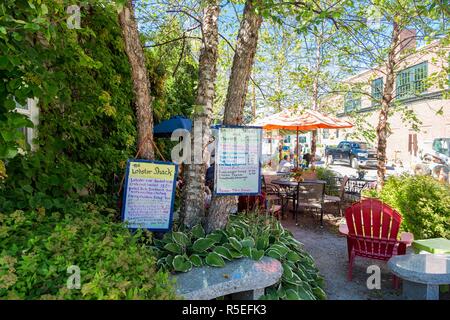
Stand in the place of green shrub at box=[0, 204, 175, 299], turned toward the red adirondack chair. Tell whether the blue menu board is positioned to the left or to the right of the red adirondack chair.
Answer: left

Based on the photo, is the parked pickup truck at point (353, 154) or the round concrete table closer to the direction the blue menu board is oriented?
the round concrete table

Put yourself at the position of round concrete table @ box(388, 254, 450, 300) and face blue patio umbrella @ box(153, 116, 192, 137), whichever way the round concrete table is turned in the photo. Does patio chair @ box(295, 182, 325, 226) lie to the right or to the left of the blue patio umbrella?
right

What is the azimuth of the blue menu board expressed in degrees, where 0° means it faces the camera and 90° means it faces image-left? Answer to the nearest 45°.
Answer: approximately 0°

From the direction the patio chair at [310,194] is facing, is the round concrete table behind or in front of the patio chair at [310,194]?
behind

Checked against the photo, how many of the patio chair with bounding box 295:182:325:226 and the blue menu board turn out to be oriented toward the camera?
1

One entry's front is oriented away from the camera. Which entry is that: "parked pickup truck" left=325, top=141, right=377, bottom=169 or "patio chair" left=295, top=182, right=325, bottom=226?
the patio chair

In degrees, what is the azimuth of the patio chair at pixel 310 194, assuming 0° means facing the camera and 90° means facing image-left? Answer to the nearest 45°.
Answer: approximately 180°

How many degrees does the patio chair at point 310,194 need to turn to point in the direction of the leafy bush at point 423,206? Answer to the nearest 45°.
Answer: approximately 135° to its right

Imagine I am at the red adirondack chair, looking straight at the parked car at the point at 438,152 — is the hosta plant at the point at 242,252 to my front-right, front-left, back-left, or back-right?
back-left

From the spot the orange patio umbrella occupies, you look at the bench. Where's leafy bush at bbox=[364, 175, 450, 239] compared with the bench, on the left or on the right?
left

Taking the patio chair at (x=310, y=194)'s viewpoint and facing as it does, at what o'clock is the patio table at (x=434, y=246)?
The patio table is roughly at 5 o'clock from the patio chair.
